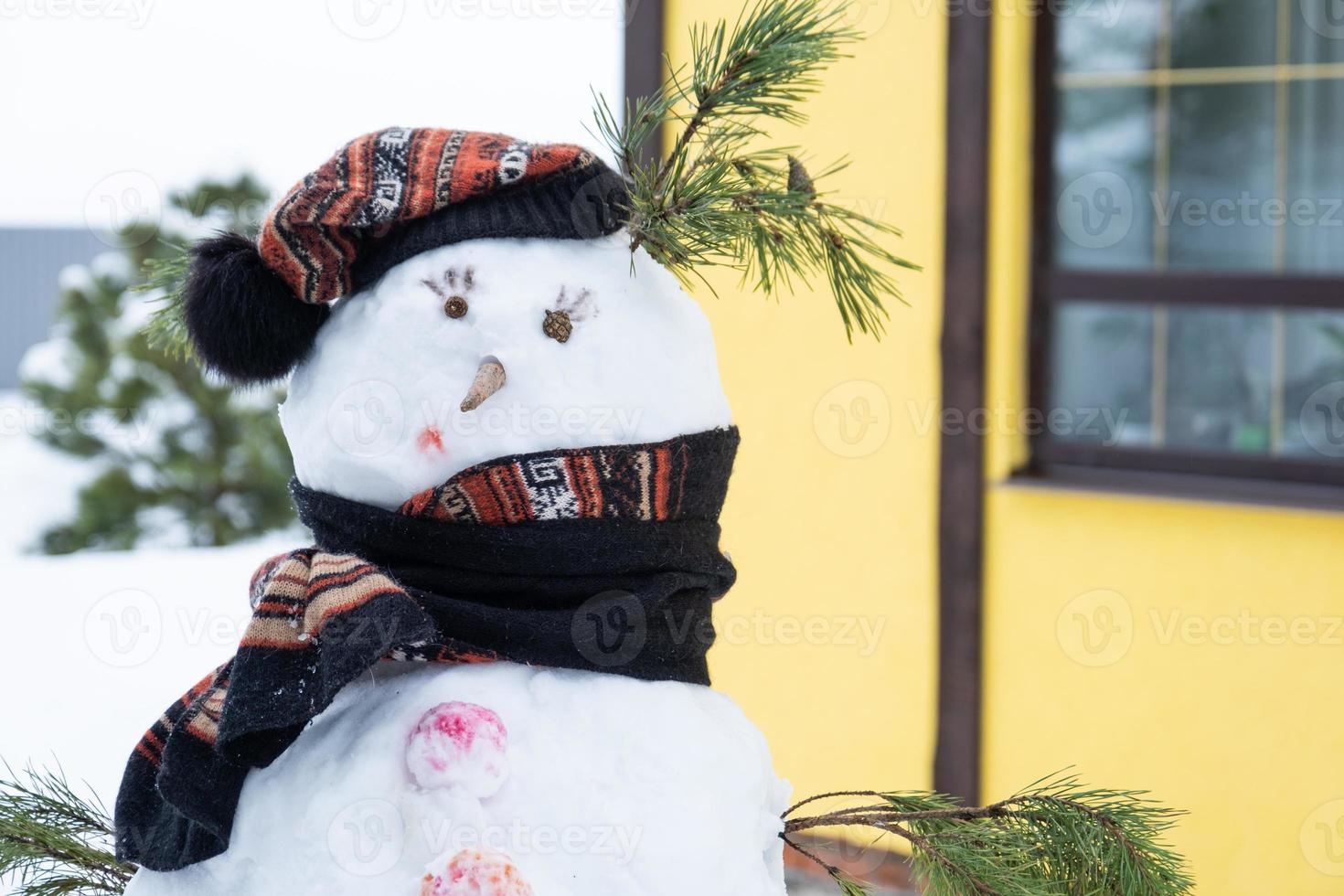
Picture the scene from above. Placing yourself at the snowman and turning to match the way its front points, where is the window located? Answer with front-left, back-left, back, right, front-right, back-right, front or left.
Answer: back-left

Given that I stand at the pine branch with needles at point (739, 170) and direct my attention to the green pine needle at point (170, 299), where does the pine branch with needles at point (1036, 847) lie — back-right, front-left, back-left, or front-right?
back-right

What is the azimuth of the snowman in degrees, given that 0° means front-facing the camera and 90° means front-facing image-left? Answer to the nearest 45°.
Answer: approximately 0°

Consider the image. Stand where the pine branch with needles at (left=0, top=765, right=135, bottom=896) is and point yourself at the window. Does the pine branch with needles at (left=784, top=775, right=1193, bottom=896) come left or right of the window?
right
